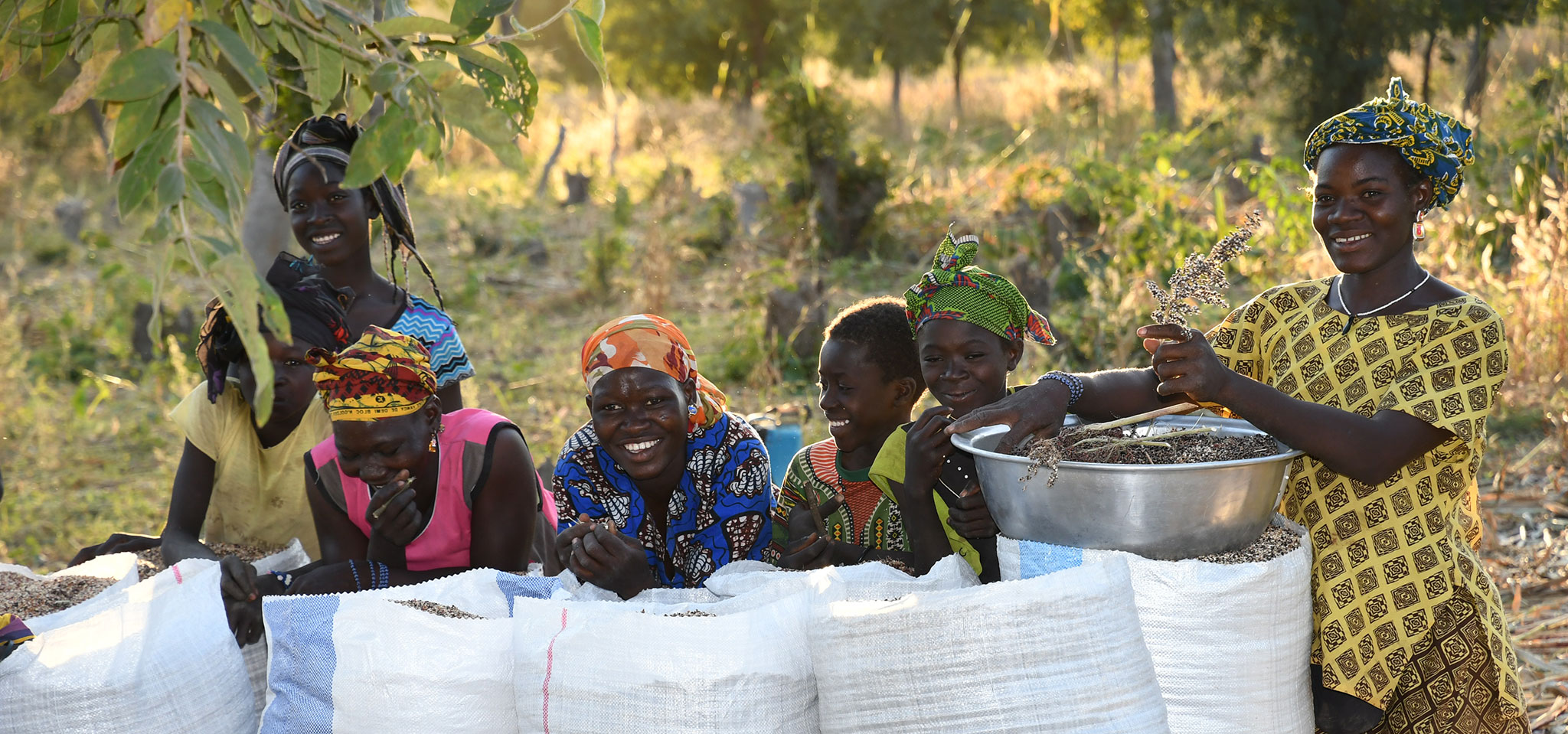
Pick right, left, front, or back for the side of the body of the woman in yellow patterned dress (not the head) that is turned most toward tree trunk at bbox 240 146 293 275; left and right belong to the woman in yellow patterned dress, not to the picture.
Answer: right

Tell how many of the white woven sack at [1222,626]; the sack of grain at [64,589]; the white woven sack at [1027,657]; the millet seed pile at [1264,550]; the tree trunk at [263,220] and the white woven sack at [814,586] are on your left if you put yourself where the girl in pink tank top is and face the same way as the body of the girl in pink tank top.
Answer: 4

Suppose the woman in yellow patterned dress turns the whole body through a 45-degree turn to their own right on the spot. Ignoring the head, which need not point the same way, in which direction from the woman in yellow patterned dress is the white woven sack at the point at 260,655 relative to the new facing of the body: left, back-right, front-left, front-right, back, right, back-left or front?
front

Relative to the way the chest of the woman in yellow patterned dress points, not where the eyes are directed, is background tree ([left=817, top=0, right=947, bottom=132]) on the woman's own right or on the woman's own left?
on the woman's own right

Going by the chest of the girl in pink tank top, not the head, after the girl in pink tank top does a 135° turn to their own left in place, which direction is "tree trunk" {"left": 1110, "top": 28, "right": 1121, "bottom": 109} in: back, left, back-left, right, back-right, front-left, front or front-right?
front-left

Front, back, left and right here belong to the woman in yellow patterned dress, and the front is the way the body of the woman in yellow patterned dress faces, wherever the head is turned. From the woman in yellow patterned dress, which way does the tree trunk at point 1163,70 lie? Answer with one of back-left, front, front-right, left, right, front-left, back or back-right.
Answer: back-right

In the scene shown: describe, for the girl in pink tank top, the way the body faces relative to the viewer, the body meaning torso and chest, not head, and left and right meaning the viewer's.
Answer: facing the viewer and to the left of the viewer

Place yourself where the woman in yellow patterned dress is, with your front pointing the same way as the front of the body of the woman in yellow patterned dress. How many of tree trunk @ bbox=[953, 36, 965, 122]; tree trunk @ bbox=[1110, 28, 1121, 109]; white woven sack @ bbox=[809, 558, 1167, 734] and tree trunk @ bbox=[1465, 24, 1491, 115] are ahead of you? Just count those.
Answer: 1

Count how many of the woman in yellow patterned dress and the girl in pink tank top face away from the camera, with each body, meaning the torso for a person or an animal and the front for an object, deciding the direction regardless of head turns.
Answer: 0

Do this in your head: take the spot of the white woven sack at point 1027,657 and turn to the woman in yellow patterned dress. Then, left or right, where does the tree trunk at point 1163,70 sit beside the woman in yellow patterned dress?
left

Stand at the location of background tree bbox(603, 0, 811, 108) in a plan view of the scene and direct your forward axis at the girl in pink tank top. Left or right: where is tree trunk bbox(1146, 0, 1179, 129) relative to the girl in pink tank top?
left

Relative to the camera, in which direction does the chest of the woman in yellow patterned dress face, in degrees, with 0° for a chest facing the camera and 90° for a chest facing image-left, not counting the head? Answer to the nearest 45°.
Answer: approximately 45°

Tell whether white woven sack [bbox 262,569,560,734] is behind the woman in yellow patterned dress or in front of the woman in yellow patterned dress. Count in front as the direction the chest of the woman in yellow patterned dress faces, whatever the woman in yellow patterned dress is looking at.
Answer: in front

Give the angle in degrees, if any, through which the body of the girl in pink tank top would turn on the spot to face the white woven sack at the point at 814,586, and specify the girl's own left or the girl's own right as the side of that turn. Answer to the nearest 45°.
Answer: approximately 90° to the girl's own left

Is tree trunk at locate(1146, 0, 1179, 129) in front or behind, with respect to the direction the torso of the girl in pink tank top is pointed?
behind

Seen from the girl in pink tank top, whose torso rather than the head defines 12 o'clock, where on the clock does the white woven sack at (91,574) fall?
The white woven sack is roughly at 2 o'clock from the girl in pink tank top.
